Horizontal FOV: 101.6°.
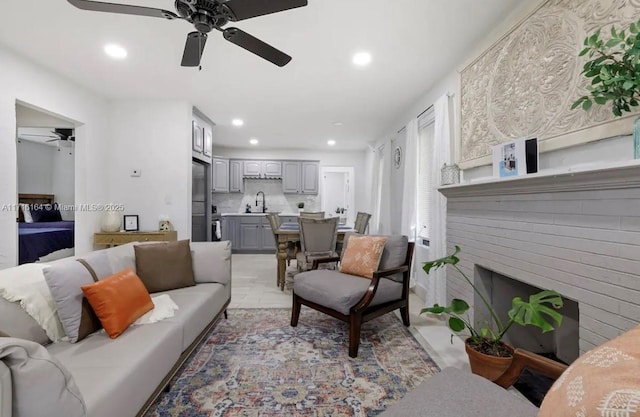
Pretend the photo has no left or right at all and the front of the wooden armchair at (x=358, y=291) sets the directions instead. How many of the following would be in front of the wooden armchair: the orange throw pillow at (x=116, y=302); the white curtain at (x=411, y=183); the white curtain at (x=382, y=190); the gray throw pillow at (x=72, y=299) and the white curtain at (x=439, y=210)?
2

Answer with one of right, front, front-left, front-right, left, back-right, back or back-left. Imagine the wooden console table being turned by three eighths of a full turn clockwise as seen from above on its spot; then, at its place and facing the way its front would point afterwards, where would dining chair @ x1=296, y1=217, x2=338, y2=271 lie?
back

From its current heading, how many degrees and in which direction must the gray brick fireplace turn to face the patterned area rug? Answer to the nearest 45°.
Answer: approximately 45° to its right

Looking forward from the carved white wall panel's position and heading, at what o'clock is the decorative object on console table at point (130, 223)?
The decorative object on console table is roughly at 1 o'clock from the carved white wall panel.

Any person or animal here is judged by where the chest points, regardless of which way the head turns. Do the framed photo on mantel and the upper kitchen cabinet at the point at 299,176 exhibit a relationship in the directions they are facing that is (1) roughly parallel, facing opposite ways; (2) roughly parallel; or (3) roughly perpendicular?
roughly perpendicular

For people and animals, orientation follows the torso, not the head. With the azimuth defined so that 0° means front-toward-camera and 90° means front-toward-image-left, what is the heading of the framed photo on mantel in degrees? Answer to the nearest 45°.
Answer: approximately 45°

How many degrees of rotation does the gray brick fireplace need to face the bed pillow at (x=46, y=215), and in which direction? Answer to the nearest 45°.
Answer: approximately 45° to its right

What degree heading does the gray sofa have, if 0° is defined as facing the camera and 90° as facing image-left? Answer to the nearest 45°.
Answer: approximately 315°
